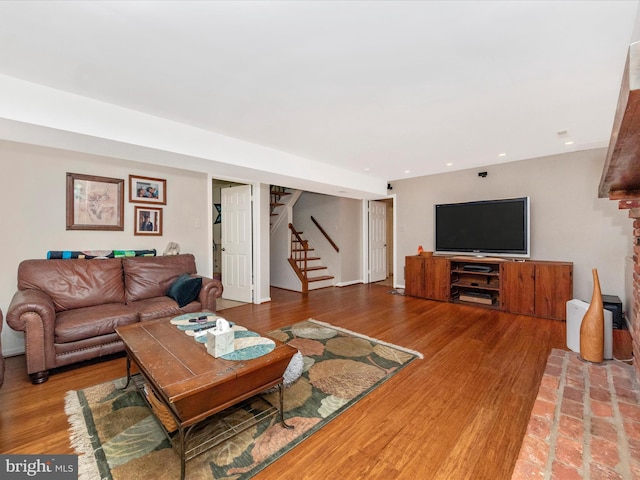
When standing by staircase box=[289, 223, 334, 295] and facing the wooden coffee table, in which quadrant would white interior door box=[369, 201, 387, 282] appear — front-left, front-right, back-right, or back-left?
back-left

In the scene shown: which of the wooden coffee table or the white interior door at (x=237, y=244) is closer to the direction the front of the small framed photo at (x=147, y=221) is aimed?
the wooden coffee table

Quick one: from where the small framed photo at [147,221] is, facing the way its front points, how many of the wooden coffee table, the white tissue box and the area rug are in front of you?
3

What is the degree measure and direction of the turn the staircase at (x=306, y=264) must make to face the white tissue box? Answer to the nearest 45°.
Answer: approximately 45° to its right

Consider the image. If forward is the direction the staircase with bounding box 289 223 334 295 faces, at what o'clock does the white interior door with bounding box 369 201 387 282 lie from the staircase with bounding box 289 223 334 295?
The white interior door is roughly at 10 o'clock from the staircase.

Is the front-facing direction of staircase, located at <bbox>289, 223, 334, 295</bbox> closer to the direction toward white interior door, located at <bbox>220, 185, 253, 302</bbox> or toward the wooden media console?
the wooden media console

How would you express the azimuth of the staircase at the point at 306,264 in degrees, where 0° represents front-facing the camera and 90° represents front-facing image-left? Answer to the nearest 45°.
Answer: approximately 315°

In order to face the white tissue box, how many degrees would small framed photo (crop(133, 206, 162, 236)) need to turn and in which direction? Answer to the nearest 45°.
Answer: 0° — it already faces it

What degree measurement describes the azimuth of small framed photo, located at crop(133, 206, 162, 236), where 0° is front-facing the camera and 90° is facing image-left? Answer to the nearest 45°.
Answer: approximately 0°

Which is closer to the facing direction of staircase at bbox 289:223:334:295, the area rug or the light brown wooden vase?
the light brown wooden vase

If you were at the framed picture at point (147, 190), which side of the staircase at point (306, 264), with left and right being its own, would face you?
right

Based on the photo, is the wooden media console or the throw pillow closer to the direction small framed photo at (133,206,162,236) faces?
the throw pillow
